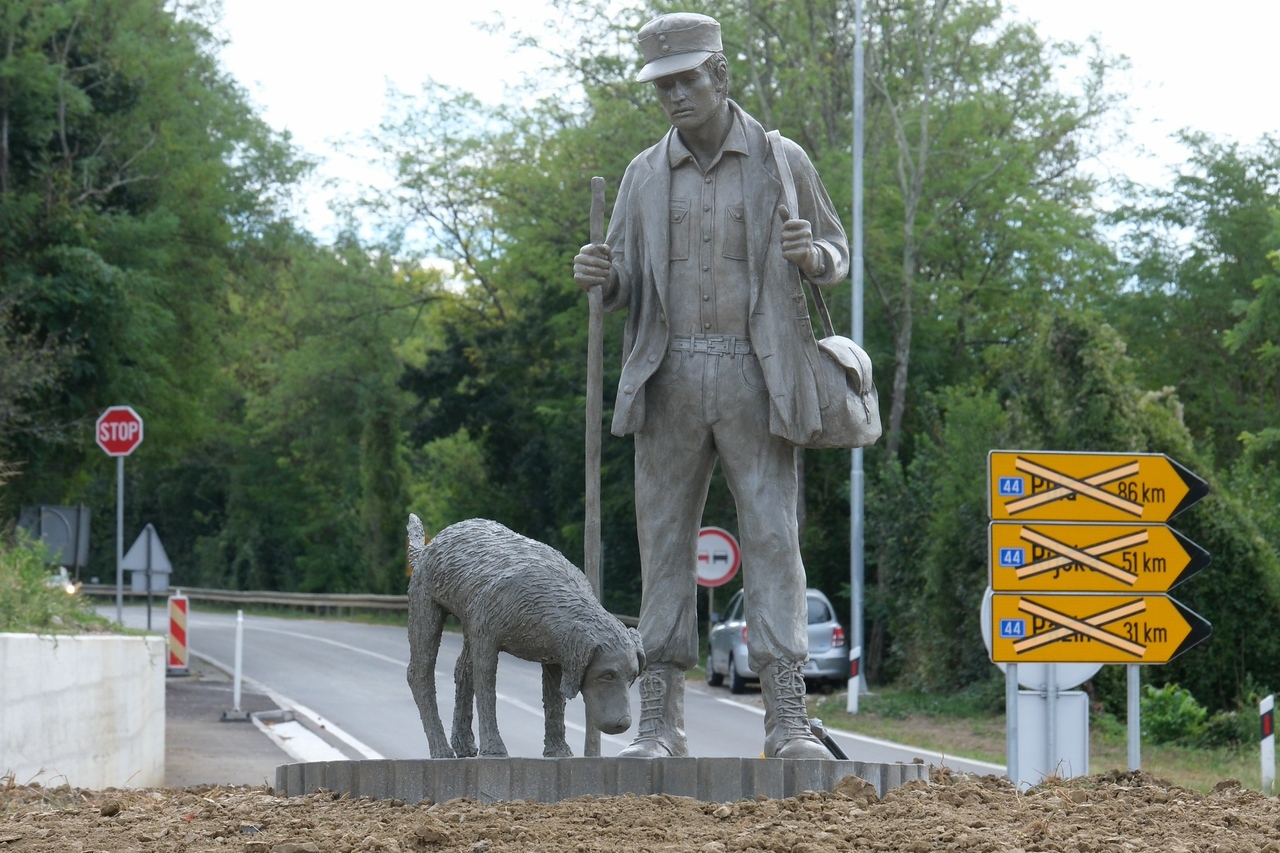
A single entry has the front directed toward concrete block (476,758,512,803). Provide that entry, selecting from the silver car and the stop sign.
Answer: the stop sign

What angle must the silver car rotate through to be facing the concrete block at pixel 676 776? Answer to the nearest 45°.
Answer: approximately 135° to its left

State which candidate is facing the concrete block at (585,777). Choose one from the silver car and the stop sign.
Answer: the stop sign

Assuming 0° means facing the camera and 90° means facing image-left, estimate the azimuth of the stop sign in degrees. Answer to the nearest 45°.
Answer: approximately 0°

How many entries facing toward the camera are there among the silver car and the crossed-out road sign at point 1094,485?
1

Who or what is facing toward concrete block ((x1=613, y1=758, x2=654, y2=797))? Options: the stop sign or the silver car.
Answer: the stop sign

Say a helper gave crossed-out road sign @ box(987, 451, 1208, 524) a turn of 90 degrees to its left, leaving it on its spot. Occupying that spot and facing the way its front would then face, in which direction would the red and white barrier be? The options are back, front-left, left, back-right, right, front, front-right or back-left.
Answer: back-left

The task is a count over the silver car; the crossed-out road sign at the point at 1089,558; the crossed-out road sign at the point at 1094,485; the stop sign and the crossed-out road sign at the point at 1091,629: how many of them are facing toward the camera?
4

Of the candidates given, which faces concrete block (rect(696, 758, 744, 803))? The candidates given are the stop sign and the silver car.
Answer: the stop sign

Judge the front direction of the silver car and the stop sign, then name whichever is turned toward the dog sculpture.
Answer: the stop sign

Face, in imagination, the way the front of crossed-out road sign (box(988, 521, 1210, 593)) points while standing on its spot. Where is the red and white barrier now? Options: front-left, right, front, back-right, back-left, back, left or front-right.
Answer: back-right

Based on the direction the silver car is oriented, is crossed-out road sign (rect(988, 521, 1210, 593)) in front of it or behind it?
behind
